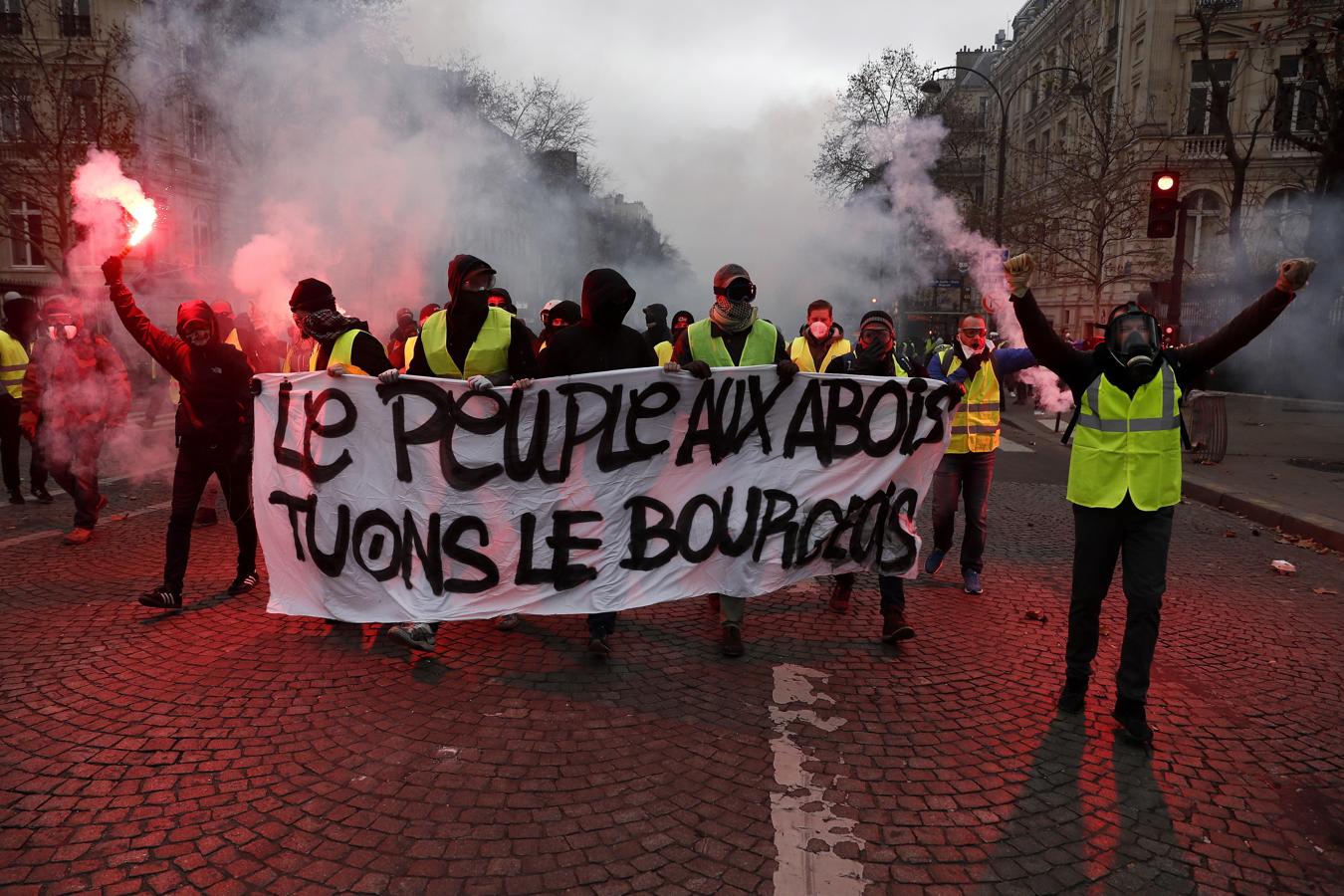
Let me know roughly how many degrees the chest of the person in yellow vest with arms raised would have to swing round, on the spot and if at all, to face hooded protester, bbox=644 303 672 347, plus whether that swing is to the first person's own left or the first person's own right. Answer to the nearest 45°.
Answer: approximately 135° to the first person's own right

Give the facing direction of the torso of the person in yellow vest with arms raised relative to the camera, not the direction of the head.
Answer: toward the camera

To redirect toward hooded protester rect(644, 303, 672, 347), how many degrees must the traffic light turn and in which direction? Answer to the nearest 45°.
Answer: approximately 45° to its right

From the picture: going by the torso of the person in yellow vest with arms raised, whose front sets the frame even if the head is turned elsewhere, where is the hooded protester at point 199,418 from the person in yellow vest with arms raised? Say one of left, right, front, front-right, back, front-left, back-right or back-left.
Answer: right

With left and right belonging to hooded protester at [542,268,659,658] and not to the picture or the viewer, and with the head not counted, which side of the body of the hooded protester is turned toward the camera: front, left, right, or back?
front

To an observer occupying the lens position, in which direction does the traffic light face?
facing the viewer

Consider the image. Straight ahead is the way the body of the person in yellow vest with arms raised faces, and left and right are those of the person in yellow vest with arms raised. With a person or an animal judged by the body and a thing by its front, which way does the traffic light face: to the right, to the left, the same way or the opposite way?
the same way

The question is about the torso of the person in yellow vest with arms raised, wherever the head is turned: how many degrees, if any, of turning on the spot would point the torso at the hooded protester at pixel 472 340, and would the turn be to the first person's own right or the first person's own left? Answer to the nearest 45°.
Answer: approximately 90° to the first person's own right

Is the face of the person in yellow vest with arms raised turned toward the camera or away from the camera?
toward the camera
